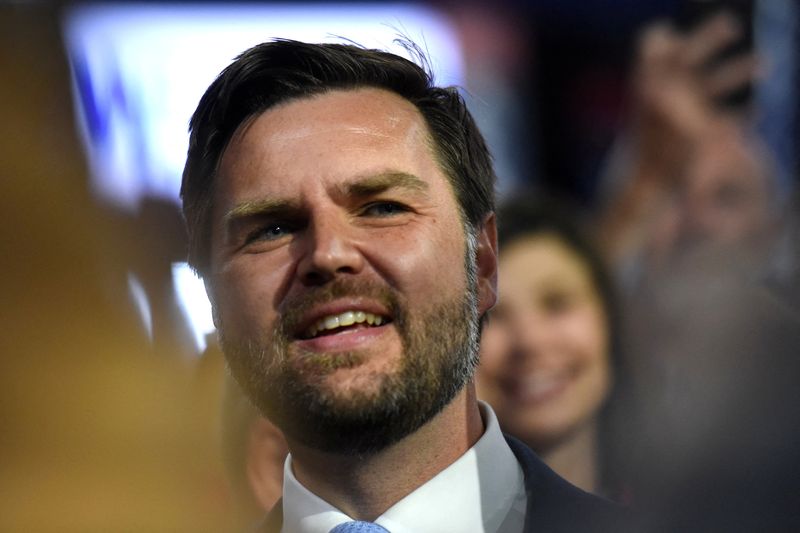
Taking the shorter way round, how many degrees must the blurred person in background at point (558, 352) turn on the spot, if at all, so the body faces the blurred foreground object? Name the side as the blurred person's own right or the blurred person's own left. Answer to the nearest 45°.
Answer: approximately 45° to the blurred person's own right

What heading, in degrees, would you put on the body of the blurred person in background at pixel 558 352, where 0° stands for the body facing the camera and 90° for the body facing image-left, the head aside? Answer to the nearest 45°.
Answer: approximately 45°
